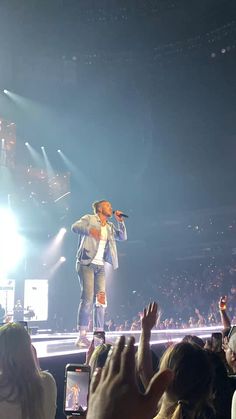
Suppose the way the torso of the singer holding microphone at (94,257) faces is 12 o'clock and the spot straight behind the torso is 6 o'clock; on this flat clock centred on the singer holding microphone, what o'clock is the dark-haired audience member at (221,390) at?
The dark-haired audience member is roughly at 1 o'clock from the singer holding microphone.

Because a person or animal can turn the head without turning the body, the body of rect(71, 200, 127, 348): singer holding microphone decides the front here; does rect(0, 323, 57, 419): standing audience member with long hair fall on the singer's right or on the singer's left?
on the singer's right

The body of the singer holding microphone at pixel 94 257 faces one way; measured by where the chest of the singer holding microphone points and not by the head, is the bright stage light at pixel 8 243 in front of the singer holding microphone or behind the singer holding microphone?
behind

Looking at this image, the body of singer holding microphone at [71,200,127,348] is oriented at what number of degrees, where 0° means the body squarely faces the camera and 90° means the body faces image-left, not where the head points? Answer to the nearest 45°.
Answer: approximately 315°

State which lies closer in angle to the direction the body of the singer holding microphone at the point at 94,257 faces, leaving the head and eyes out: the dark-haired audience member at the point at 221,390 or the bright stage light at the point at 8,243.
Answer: the dark-haired audience member
